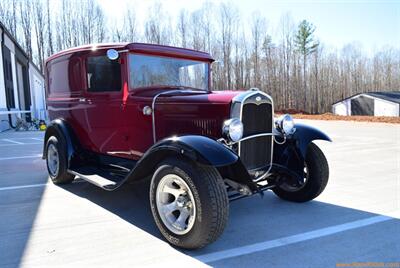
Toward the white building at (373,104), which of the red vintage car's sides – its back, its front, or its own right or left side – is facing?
left

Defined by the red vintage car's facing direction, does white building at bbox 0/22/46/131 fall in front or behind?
behind

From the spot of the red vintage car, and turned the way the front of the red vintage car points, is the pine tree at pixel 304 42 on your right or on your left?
on your left

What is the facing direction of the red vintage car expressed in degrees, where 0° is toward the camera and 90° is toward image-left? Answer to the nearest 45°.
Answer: approximately 315°
